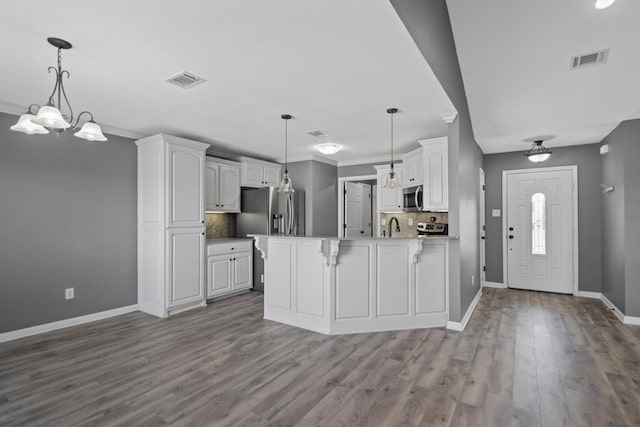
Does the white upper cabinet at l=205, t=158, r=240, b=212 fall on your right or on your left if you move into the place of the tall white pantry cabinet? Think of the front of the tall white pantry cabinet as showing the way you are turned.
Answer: on your left

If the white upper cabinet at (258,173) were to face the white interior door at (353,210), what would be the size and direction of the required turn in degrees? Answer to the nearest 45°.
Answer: approximately 45° to its left

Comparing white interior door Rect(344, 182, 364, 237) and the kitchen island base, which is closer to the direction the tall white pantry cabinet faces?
the kitchen island base

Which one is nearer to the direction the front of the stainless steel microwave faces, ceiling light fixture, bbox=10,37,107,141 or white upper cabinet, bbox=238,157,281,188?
the ceiling light fixture

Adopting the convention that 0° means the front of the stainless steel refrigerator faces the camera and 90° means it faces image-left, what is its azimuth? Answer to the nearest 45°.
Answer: approximately 315°

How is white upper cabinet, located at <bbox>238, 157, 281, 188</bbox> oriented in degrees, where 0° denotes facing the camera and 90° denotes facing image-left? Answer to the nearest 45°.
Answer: approximately 315°

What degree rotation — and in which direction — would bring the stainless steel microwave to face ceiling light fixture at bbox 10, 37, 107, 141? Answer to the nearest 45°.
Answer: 0° — it already faces it

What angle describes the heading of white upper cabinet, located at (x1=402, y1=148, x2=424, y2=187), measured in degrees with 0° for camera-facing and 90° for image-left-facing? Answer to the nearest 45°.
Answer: approximately 45°

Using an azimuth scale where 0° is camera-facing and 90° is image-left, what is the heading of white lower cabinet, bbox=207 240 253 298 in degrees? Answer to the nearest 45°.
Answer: approximately 315°

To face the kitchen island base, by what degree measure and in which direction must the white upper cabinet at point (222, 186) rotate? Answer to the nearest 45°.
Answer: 0° — it already faces it
